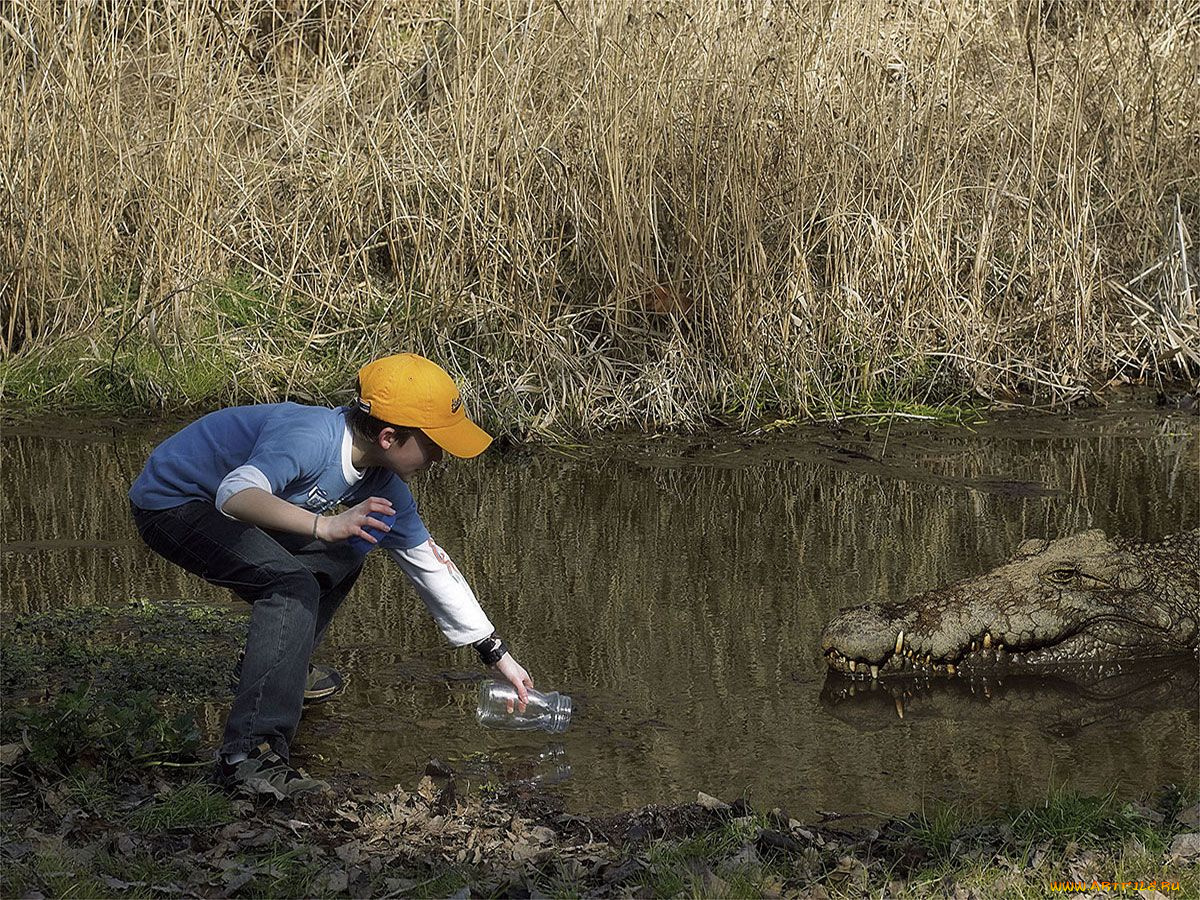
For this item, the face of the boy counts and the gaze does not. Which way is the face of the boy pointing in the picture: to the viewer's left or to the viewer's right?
to the viewer's right

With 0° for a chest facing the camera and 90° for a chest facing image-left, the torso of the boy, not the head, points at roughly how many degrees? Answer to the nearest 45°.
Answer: approximately 270°
